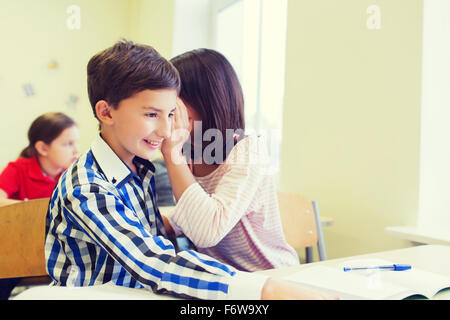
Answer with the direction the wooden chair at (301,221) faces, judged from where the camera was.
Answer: facing the viewer and to the left of the viewer

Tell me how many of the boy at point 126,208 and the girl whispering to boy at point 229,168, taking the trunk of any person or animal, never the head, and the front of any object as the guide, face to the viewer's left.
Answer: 1

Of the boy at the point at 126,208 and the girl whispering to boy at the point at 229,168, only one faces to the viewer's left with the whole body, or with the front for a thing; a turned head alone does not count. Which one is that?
the girl whispering to boy

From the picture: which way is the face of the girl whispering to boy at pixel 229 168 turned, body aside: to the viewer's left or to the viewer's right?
to the viewer's left

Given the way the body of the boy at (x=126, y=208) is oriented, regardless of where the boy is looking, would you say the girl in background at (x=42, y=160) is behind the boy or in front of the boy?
behind

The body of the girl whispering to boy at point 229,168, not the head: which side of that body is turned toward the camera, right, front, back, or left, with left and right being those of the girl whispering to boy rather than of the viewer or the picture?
left

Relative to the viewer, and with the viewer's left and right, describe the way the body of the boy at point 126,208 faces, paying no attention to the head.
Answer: facing the viewer and to the right of the viewer
